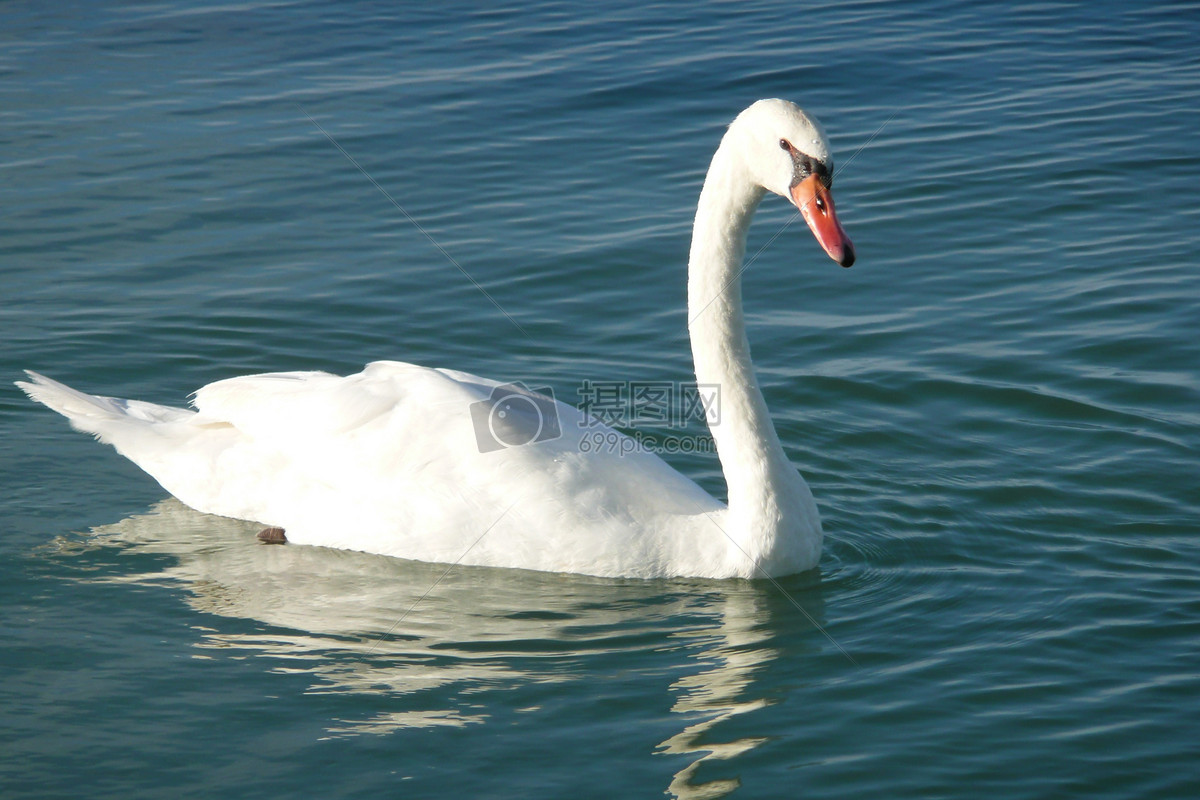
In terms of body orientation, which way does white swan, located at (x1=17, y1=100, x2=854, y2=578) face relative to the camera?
to the viewer's right
